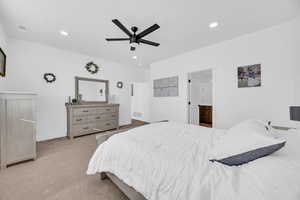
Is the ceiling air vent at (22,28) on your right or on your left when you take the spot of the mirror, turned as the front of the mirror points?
on your right

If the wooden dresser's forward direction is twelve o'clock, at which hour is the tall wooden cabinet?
The tall wooden cabinet is roughly at 3 o'clock from the wooden dresser.

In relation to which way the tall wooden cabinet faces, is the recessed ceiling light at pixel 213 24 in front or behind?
in front

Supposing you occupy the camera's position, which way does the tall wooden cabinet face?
facing the viewer and to the right of the viewer

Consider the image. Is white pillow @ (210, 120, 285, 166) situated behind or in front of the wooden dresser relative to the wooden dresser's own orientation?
in front

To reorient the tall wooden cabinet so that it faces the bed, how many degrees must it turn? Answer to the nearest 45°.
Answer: approximately 45° to its right

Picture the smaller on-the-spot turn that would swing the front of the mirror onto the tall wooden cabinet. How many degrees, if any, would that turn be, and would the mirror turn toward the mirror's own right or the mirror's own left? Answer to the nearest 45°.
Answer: approximately 90° to the mirror's own right

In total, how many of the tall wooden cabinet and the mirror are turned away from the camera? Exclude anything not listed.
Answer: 0
